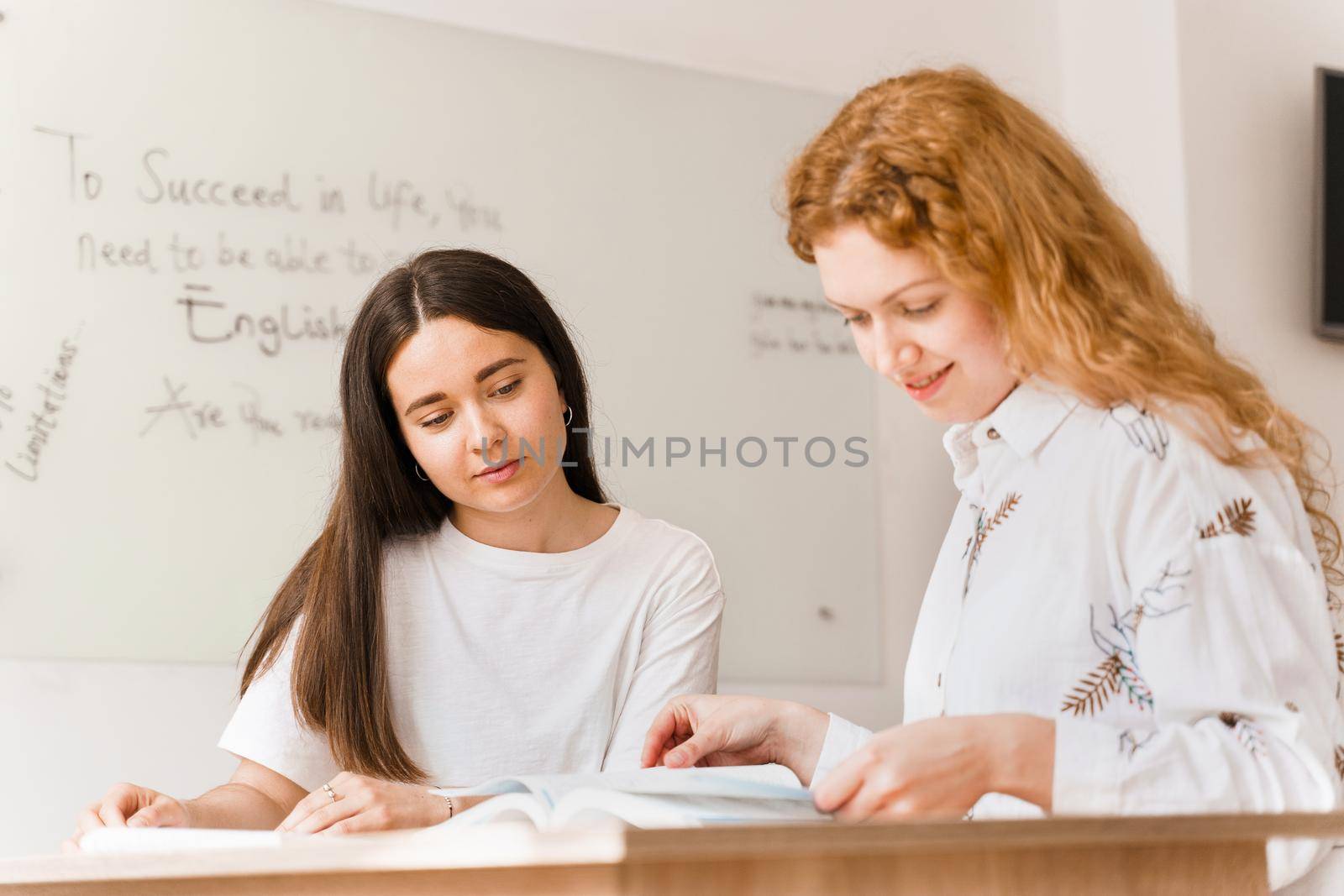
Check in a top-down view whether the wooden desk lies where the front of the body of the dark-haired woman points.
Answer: yes

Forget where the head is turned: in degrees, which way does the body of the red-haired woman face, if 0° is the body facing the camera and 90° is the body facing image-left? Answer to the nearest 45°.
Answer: approximately 45°

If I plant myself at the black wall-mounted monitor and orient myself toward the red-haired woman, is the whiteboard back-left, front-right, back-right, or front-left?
front-right

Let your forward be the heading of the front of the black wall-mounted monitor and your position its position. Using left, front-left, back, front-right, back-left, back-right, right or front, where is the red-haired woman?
front

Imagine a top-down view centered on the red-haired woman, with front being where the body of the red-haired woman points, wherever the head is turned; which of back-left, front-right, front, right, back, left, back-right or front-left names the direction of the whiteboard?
right

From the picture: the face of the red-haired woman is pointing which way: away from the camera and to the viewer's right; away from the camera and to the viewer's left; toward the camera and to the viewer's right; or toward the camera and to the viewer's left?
toward the camera and to the viewer's left

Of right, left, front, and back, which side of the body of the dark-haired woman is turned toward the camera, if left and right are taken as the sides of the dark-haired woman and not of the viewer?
front

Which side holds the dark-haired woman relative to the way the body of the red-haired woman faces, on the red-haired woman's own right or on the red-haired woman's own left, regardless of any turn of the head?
on the red-haired woman's own right

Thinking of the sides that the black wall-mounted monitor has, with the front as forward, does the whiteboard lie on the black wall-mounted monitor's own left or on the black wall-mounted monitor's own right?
on the black wall-mounted monitor's own right
